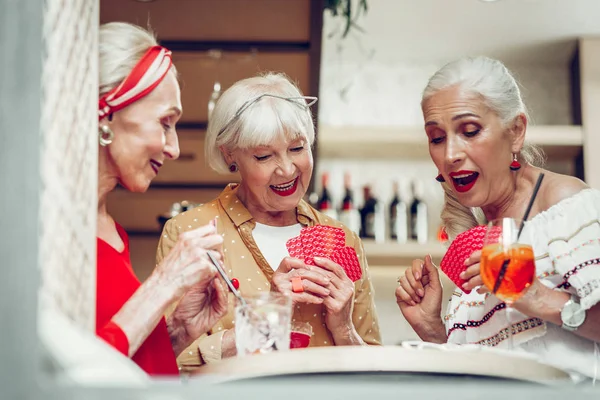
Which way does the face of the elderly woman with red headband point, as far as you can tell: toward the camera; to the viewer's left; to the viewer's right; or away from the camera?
to the viewer's right

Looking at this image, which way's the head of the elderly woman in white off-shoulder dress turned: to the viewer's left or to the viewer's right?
to the viewer's left

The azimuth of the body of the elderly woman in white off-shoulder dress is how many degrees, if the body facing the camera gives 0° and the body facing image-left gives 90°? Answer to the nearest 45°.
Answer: approximately 45°

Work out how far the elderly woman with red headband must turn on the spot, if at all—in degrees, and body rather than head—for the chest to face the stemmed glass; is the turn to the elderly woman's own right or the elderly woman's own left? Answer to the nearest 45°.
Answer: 0° — they already face it

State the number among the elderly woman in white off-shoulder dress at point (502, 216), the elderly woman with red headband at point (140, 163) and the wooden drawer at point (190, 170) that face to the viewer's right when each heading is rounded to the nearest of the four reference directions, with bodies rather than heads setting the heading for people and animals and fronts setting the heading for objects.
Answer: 1

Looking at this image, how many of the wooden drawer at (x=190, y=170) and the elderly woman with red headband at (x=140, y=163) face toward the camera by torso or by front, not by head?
1

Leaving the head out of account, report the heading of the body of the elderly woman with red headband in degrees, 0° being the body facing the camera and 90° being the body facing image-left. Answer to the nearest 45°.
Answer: approximately 270°

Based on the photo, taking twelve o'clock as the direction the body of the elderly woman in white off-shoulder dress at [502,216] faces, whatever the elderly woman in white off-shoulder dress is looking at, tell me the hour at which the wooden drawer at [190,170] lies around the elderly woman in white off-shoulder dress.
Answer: The wooden drawer is roughly at 3 o'clock from the elderly woman in white off-shoulder dress.

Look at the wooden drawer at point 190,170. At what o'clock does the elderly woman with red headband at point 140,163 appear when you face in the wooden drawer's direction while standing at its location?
The elderly woman with red headband is roughly at 12 o'clock from the wooden drawer.

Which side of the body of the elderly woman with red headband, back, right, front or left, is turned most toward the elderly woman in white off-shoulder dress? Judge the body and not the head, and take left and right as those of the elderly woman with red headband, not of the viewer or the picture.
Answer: front

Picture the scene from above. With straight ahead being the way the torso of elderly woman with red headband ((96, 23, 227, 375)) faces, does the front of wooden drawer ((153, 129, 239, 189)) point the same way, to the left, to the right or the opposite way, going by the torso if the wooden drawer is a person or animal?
to the right

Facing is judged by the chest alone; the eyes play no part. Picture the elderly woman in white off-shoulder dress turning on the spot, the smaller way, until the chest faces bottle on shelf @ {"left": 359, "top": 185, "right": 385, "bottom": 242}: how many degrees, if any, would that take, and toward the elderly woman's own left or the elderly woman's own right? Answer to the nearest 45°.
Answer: approximately 135° to the elderly woman's own right

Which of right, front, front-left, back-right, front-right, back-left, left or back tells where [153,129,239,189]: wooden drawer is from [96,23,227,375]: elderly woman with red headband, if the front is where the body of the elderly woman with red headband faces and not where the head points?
left
